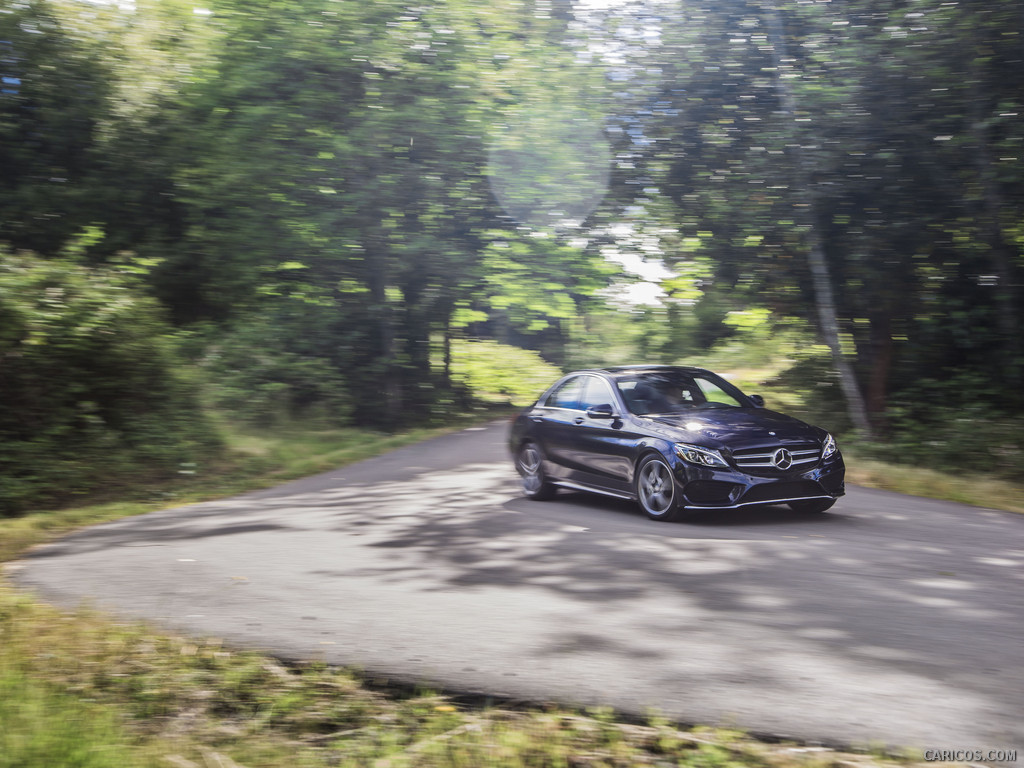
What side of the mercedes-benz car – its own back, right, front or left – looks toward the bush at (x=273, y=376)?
back

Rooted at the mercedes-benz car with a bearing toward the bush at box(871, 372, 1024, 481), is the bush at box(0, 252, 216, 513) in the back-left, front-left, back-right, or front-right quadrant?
back-left

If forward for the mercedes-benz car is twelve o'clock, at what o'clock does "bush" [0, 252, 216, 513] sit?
The bush is roughly at 5 o'clock from the mercedes-benz car.

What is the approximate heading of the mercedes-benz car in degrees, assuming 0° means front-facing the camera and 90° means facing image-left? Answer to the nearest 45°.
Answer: approximately 315°

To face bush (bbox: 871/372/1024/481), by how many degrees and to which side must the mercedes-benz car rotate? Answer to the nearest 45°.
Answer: approximately 90° to its left
